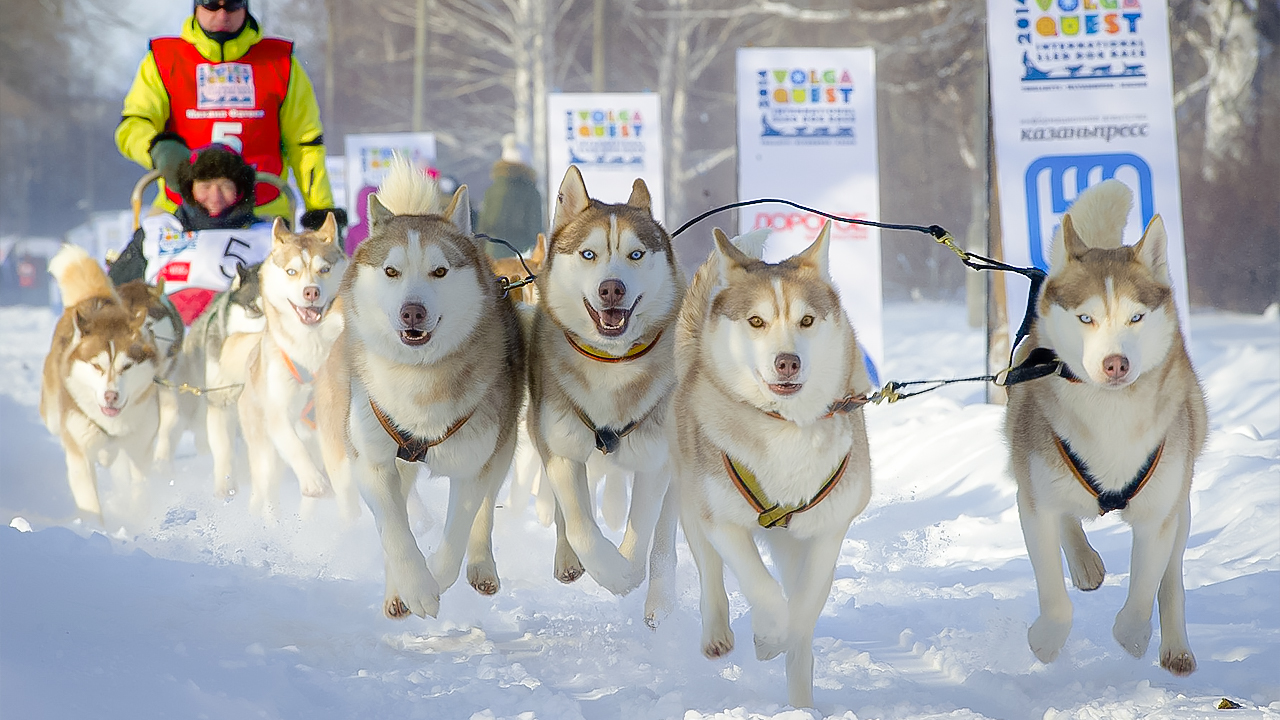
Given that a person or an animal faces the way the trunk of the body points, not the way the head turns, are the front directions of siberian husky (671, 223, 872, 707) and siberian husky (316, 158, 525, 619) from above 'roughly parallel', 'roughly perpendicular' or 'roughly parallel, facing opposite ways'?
roughly parallel

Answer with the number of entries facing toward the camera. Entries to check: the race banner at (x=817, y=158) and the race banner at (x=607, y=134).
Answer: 2

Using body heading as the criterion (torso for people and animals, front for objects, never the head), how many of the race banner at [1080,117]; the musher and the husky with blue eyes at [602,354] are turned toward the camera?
3

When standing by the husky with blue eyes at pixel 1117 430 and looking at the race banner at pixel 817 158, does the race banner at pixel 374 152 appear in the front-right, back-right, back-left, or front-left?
front-left

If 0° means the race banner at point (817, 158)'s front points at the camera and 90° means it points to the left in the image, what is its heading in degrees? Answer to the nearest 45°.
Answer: approximately 0°

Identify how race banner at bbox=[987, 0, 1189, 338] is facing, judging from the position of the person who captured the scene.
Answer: facing the viewer

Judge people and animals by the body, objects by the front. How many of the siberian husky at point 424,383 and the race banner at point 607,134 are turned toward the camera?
2

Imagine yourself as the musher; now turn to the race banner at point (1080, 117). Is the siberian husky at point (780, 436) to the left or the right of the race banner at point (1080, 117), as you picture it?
right

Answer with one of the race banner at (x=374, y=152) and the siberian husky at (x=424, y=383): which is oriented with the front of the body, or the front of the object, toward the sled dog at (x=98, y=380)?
the race banner

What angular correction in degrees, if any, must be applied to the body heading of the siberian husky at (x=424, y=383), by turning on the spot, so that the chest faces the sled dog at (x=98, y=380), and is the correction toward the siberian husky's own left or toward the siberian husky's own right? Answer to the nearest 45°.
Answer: approximately 135° to the siberian husky's own right

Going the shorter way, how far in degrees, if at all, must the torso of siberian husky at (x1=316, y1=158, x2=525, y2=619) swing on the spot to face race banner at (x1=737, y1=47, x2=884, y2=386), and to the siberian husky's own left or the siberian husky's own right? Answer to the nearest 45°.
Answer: approximately 135° to the siberian husky's own left

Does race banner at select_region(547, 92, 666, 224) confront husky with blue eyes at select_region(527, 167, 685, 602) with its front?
yes

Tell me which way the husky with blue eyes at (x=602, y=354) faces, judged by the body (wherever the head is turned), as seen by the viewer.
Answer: toward the camera

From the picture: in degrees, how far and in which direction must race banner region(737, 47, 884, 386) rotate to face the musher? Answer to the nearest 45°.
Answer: approximately 45° to its right
